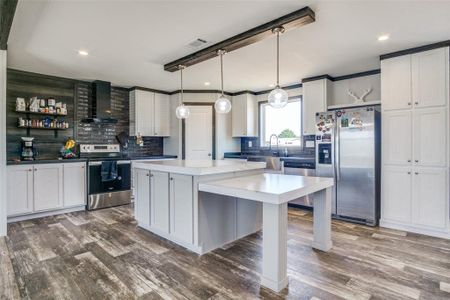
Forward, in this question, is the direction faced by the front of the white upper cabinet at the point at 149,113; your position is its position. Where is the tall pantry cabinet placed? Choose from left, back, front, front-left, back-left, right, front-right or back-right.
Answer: front

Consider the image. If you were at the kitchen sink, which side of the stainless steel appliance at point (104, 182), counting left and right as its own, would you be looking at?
left

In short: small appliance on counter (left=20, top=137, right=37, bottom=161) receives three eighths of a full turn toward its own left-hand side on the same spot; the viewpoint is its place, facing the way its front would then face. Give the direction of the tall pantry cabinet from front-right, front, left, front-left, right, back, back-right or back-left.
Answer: right

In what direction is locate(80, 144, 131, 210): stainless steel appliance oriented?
toward the camera

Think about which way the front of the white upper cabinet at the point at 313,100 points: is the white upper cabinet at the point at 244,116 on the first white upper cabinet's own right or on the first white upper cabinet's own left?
on the first white upper cabinet's own right

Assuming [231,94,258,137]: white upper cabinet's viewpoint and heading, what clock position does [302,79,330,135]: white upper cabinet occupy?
[302,79,330,135]: white upper cabinet is roughly at 9 o'clock from [231,94,258,137]: white upper cabinet.

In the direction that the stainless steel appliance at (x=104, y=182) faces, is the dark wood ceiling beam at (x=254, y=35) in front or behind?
in front

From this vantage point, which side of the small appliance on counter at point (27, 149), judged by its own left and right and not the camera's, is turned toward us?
front

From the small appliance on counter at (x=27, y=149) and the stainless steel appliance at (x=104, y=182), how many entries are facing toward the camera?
2

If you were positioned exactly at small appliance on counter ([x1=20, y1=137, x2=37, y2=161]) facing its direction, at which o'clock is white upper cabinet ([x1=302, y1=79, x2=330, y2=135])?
The white upper cabinet is roughly at 10 o'clock from the small appliance on counter.

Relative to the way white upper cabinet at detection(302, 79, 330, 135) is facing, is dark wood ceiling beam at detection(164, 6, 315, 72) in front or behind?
in front

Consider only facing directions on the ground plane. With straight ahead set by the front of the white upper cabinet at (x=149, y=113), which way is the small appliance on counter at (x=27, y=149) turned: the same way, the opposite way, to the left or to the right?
the same way

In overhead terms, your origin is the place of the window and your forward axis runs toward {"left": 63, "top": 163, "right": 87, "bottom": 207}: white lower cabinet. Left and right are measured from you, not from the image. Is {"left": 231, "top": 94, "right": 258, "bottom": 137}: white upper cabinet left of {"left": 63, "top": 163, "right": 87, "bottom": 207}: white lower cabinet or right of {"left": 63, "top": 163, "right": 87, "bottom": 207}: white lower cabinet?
right

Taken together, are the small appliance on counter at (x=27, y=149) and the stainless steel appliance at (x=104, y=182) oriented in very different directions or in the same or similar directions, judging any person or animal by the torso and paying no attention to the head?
same or similar directions

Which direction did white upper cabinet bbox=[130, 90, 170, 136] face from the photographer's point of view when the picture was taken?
facing the viewer and to the right of the viewer
